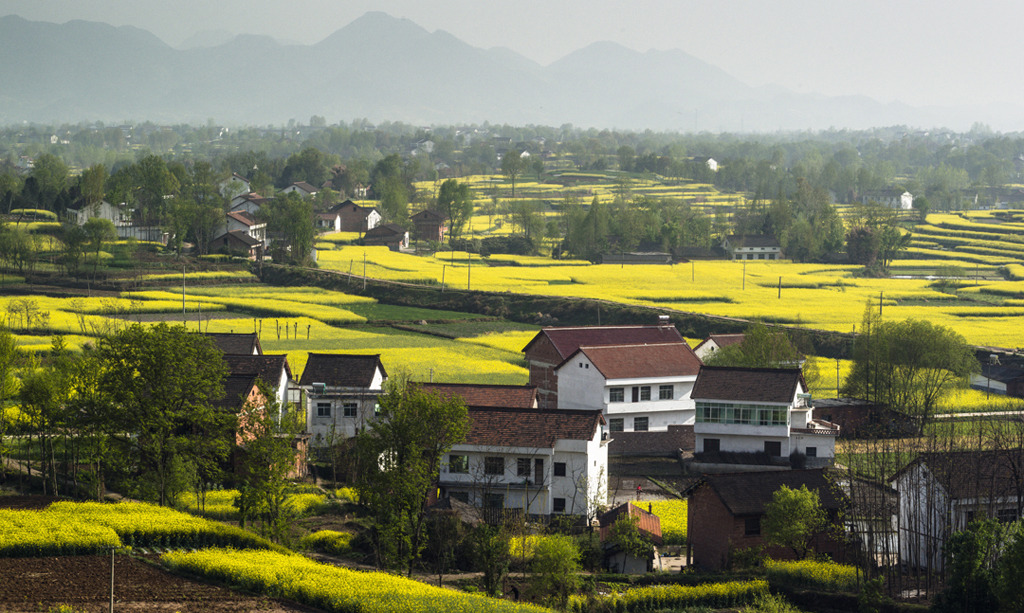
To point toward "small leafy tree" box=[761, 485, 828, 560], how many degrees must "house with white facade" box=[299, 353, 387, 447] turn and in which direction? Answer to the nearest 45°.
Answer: approximately 45° to its left

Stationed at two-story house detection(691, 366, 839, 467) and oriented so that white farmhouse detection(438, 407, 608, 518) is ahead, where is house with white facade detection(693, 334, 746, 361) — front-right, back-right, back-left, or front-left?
back-right

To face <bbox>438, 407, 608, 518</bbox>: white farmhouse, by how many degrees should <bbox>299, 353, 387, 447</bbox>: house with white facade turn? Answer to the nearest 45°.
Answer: approximately 45° to its left

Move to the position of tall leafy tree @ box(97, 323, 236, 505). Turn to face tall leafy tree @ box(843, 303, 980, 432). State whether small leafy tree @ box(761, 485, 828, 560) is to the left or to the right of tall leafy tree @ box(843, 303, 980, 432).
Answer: right

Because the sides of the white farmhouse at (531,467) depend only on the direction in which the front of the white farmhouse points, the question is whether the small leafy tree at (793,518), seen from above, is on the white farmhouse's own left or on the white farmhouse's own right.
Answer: on the white farmhouse's own left

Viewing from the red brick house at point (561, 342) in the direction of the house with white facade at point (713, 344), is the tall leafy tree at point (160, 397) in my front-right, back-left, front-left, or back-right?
back-right

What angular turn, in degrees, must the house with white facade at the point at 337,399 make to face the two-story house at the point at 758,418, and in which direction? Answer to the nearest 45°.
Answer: approximately 90° to its left

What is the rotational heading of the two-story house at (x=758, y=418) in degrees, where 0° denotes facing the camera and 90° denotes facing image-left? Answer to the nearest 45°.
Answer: approximately 0°

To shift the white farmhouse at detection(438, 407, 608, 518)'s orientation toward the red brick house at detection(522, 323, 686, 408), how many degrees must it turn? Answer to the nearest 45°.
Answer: approximately 180°

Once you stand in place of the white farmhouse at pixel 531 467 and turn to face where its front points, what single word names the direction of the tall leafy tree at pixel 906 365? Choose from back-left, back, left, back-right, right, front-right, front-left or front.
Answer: back-left
